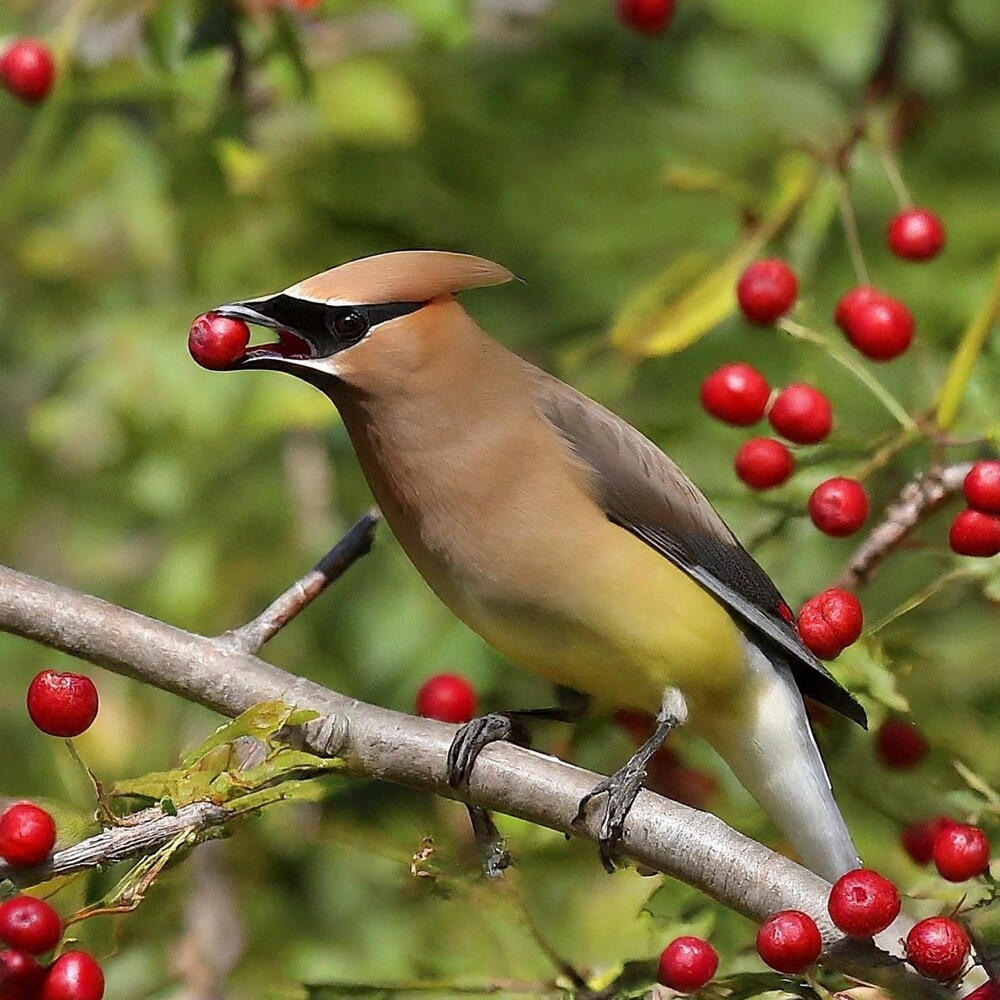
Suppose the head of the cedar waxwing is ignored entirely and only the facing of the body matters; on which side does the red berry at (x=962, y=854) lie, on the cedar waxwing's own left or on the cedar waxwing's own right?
on the cedar waxwing's own left

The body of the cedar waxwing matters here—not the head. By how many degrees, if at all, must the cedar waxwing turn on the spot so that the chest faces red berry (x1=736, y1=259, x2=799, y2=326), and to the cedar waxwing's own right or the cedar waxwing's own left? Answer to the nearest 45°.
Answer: approximately 135° to the cedar waxwing's own right

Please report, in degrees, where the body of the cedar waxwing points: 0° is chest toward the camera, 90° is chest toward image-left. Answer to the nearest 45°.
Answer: approximately 90°

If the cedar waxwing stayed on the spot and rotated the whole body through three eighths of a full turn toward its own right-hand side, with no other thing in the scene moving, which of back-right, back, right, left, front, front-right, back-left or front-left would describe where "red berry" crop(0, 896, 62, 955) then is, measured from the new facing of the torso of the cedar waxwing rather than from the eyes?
back

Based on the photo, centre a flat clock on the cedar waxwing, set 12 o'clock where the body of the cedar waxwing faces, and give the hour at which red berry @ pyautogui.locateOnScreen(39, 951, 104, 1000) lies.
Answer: The red berry is roughly at 12 o'clock from the cedar waxwing.

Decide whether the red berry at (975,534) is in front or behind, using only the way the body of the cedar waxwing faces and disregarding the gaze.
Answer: behind

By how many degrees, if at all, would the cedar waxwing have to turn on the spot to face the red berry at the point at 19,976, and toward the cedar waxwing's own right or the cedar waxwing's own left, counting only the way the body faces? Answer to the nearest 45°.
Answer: approximately 45° to the cedar waxwing's own left

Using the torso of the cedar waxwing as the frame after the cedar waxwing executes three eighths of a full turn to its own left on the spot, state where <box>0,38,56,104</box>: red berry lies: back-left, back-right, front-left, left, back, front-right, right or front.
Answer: back

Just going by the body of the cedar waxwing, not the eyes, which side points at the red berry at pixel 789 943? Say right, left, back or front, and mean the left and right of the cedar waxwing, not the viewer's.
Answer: back

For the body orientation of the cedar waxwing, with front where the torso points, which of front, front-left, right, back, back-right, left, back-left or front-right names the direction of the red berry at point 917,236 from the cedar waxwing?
back-right
